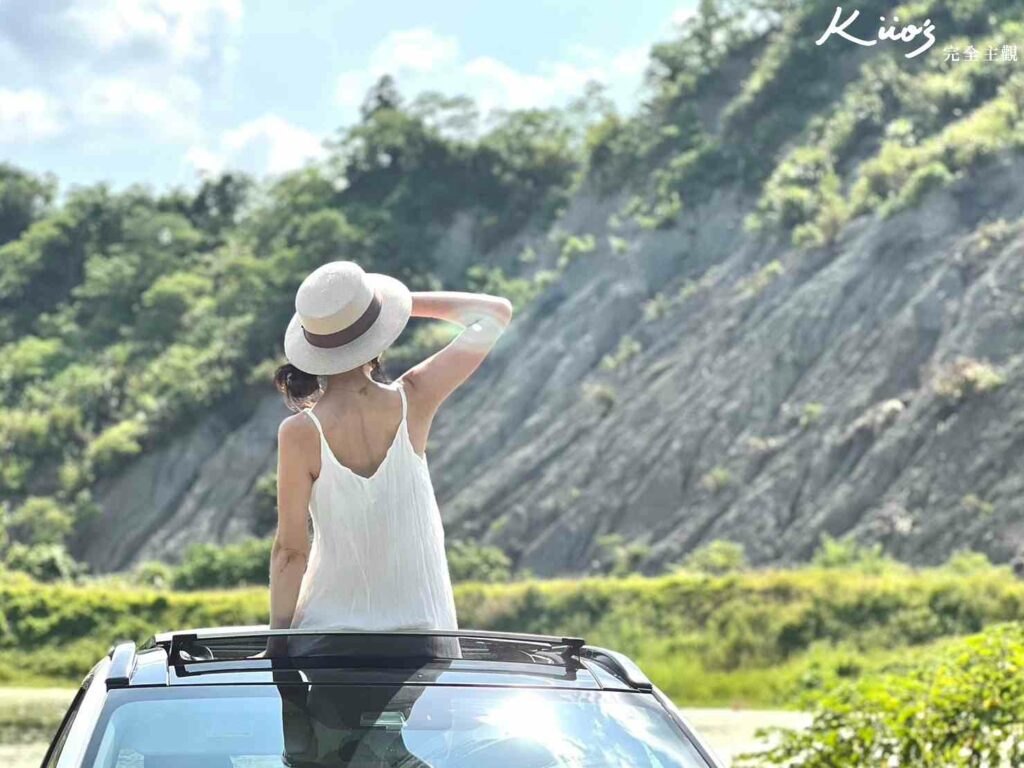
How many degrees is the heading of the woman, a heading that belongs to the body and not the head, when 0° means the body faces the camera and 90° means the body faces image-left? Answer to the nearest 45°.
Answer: approximately 180°

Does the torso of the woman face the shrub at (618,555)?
yes

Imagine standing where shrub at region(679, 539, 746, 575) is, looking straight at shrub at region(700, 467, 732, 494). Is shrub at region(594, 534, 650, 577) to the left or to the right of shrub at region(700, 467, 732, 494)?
left
